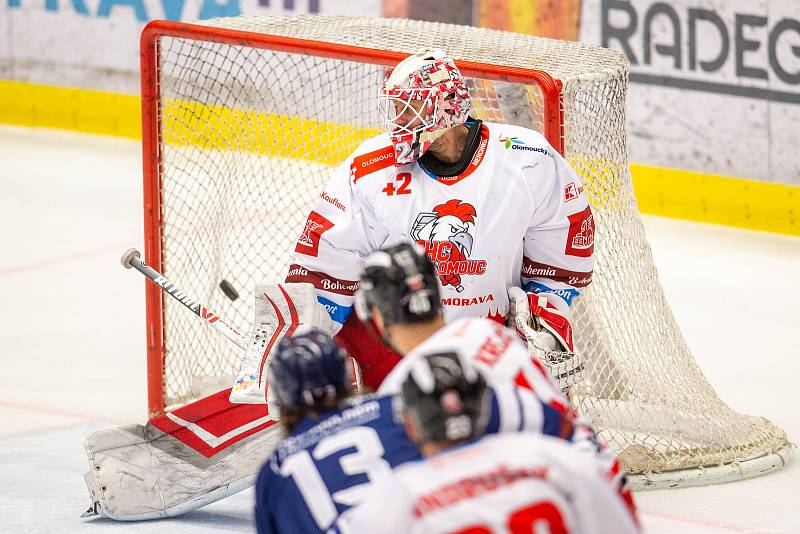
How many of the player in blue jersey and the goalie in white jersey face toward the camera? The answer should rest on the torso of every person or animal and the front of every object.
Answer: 1

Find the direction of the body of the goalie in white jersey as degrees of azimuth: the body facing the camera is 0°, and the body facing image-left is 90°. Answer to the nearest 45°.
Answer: approximately 0°

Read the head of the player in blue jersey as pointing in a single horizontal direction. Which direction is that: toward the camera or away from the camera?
away from the camera

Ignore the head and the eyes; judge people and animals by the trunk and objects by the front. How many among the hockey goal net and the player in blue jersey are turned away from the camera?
1

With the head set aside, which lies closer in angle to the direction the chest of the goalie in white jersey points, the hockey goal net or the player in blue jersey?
the player in blue jersey

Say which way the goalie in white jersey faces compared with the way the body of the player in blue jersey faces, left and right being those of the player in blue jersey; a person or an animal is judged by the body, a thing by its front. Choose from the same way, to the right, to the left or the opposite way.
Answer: the opposite way

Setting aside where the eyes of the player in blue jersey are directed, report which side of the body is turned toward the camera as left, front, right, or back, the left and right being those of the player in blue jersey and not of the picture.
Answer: back

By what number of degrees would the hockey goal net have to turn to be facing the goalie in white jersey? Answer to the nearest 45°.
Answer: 0° — it already faces them
